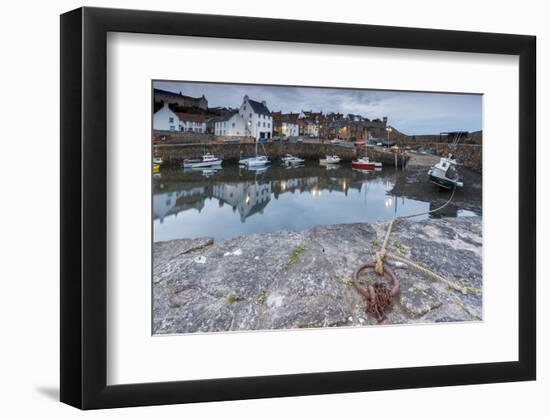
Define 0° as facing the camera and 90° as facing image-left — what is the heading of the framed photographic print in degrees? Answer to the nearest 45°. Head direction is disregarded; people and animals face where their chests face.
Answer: approximately 315°
